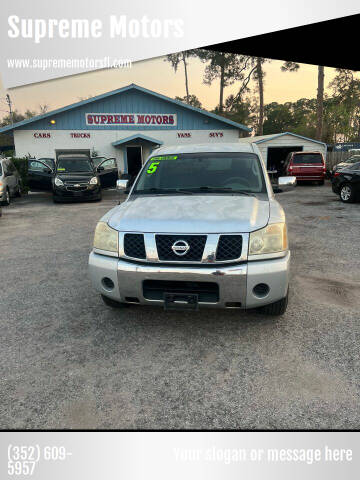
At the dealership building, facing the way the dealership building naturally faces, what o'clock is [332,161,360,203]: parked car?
The parked car is roughly at 11 o'clock from the dealership building.

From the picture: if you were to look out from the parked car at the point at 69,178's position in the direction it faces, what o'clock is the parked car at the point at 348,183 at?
the parked car at the point at 348,183 is roughly at 10 o'clock from the parked car at the point at 69,178.

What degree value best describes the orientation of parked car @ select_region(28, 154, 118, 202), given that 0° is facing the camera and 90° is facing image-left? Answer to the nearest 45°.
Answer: approximately 0°

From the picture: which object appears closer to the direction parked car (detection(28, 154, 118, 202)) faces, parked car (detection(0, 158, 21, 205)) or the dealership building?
the parked car

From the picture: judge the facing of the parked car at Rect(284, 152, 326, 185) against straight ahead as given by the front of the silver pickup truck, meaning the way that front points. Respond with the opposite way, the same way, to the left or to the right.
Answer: the opposite way

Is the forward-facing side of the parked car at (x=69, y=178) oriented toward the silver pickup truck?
yes

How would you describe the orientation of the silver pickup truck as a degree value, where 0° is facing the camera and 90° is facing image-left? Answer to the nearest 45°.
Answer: approximately 0°

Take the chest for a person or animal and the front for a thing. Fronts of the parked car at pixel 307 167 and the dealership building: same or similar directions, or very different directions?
very different directions

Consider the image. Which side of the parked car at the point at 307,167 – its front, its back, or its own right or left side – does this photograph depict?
back

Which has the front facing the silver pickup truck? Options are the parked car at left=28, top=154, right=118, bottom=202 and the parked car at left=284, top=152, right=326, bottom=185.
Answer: the parked car at left=28, top=154, right=118, bottom=202

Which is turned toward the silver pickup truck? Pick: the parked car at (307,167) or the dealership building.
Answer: the dealership building
